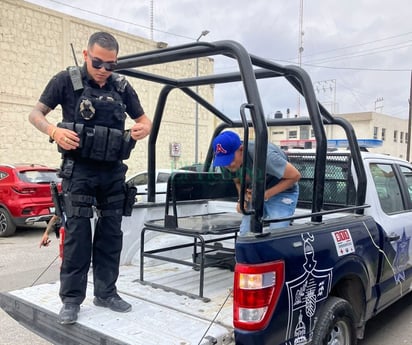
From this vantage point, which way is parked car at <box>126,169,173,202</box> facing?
to the viewer's left

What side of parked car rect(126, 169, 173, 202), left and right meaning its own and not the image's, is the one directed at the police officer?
left

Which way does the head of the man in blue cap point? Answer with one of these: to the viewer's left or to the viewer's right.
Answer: to the viewer's left

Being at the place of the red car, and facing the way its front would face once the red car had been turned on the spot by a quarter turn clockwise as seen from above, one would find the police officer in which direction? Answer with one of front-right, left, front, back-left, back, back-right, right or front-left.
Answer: back-right

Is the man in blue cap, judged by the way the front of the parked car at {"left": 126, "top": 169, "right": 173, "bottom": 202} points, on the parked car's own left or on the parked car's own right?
on the parked car's own left

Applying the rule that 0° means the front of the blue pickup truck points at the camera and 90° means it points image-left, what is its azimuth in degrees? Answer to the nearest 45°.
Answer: approximately 225°

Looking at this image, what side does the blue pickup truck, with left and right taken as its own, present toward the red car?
left

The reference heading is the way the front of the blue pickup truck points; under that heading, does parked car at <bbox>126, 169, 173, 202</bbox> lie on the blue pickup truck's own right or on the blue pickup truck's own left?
on the blue pickup truck's own left
